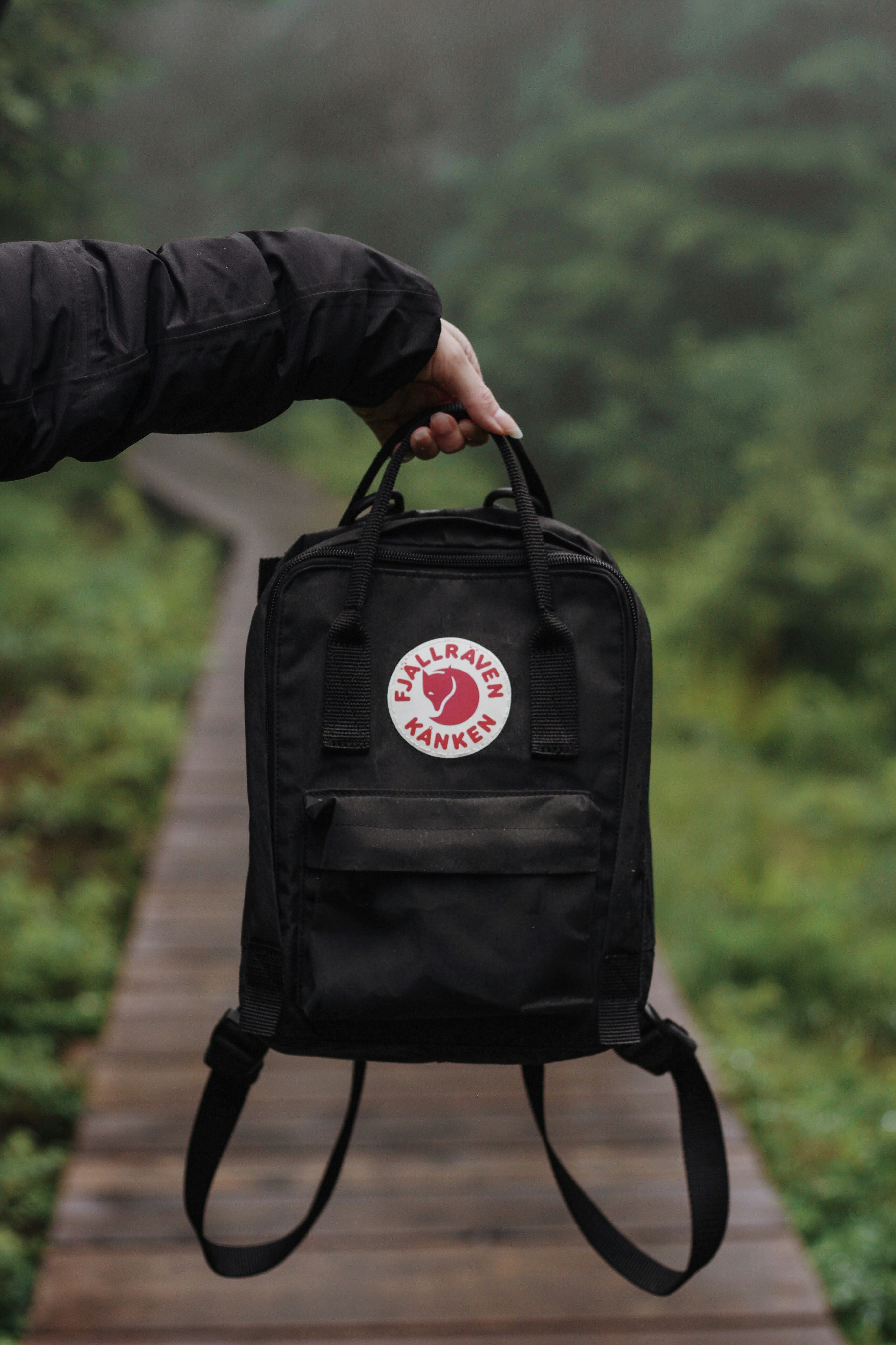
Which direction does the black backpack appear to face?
toward the camera
